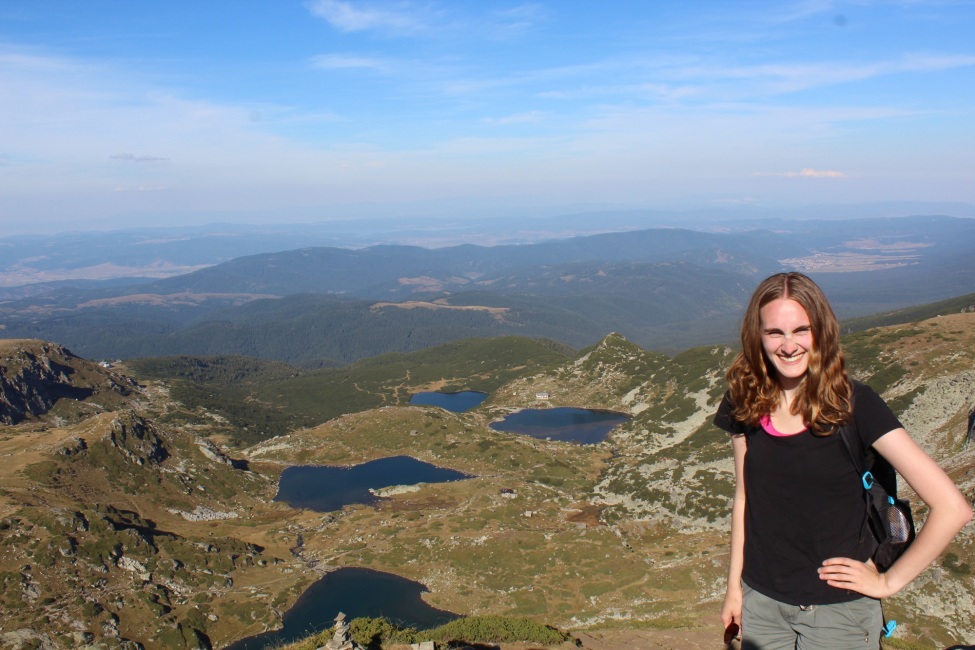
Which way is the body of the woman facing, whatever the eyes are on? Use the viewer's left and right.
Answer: facing the viewer

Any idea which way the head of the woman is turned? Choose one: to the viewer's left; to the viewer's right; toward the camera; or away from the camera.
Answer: toward the camera
